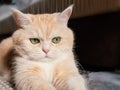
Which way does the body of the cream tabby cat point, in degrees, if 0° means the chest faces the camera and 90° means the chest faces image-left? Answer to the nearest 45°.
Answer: approximately 0°
